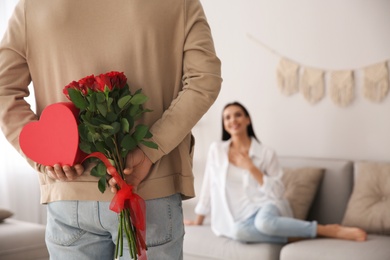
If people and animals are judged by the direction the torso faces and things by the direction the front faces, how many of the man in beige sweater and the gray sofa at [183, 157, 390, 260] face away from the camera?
1

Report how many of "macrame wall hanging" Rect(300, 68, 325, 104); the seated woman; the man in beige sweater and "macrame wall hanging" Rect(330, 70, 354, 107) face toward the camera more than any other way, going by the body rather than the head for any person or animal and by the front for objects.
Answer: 3

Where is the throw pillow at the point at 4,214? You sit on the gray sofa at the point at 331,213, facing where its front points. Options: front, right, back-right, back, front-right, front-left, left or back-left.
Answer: right

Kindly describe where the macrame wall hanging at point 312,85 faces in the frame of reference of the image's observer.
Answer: facing the viewer

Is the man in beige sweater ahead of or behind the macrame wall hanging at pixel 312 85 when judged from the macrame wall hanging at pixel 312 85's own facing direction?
ahead

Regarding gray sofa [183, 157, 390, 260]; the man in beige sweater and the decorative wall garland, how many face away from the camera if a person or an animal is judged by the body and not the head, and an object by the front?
1

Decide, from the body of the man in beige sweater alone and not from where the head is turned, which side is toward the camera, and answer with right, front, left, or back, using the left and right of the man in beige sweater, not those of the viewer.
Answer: back

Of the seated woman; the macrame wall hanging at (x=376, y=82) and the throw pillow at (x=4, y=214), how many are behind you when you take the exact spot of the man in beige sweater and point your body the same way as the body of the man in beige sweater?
0

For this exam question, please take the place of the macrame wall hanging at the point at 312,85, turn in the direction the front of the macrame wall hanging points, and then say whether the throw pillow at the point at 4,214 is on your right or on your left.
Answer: on your right

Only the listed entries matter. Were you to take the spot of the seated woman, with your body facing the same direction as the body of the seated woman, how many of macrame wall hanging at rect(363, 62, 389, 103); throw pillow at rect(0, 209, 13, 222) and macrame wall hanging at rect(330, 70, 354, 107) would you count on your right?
1

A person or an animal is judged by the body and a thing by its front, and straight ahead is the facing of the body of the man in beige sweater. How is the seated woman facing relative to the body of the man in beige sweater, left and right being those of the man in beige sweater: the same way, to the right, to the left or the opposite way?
the opposite way

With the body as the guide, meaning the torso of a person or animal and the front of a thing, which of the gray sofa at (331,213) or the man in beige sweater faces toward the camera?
the gray sofa

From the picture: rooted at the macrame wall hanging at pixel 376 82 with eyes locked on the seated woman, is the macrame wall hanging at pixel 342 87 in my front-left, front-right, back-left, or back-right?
front-right

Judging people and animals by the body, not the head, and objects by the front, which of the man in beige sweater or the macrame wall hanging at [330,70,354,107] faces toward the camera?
the macrame wall hanging

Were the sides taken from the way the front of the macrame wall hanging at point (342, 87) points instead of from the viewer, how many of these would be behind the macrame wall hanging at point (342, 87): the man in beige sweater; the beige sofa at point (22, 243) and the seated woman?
0

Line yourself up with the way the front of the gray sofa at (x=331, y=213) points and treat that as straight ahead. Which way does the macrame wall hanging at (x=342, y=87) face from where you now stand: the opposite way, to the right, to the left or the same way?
the same way
